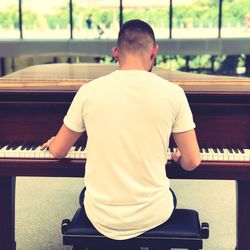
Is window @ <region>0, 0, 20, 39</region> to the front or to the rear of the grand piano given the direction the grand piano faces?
to the rear

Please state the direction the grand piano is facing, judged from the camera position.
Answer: facing the viewer

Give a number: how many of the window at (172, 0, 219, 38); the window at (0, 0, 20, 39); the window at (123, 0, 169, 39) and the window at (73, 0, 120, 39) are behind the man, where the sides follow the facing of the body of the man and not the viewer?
0

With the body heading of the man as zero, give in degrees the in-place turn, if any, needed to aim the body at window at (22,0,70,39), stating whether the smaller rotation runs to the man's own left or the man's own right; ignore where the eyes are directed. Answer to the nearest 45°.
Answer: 0° — they already face it

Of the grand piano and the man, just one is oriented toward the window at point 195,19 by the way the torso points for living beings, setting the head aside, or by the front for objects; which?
the man

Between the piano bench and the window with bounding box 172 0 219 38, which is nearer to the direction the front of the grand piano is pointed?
the piano bench

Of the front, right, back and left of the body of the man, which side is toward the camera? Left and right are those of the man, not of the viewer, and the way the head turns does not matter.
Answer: back

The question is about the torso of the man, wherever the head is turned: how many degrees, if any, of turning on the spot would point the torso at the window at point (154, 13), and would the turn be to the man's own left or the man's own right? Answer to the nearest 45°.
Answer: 0° — they already face it

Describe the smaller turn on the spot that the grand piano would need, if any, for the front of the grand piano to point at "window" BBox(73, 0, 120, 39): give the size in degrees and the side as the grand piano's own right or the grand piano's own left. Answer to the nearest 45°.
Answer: approximately 180°

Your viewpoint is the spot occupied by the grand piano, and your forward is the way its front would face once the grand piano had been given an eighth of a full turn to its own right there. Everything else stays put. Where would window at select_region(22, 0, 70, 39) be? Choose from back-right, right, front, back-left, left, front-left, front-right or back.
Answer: back-right

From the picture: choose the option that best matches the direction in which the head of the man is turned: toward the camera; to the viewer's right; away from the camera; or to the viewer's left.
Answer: away from the camera

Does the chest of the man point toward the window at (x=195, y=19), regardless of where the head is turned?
yes

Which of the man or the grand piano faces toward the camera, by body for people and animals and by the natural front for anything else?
the grand piano

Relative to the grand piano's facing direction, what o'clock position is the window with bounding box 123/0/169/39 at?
The window is roughly at 6 o'clock from the grand piano.

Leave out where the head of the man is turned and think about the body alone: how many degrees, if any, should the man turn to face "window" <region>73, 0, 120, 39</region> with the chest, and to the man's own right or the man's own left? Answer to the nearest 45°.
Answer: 0° — they already face it

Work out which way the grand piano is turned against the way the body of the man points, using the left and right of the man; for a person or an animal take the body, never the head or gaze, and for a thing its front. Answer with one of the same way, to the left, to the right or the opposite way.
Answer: the opposite way
